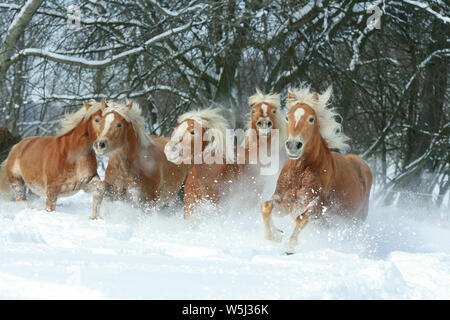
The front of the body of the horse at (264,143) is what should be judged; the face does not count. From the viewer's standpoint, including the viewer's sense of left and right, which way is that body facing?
facing the viewer

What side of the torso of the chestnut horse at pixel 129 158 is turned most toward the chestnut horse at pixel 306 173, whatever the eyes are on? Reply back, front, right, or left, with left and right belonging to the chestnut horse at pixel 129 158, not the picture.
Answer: left

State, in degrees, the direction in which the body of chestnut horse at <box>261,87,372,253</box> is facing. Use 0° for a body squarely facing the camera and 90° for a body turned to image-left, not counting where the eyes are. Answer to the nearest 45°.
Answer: approximately 45°

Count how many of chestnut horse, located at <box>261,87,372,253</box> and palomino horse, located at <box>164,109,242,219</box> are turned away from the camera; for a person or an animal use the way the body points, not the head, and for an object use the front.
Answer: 0

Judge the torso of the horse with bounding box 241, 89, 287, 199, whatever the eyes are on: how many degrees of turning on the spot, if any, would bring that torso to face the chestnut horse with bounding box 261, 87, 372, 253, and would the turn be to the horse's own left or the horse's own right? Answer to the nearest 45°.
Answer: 0° — it already faces it

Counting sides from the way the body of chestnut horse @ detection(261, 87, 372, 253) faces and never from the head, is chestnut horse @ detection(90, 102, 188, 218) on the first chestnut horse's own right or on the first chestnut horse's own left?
on the first chestnut horse's own right

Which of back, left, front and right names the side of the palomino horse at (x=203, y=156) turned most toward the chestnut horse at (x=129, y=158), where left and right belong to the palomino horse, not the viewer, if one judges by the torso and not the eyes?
right

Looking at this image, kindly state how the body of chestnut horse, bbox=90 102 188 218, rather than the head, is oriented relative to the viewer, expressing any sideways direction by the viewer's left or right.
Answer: facing the viewer and to the left of the viewer

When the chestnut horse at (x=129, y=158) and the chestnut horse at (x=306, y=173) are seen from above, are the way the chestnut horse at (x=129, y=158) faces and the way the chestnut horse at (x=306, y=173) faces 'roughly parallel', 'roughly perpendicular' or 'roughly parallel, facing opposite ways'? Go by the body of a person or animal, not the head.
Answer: roughly parallel

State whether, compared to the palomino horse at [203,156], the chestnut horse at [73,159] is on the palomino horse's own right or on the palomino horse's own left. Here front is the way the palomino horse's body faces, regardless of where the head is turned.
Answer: on the palomino horse's own right

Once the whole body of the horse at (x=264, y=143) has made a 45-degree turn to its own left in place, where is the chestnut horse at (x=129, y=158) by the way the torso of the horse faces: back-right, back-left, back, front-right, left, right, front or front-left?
back-right

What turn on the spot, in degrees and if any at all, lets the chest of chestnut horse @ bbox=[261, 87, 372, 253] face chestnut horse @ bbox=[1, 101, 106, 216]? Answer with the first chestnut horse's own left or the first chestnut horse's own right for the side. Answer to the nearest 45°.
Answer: approximately 45° to the first chestnut horse's own right

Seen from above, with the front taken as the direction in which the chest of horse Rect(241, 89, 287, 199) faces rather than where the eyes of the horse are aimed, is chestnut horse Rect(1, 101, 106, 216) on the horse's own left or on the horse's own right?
on the horse's own right

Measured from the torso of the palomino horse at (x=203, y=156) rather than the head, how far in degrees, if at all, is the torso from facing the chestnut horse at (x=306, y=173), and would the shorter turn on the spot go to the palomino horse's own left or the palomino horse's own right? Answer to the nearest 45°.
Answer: approximately 90° to the palomino horse's own left

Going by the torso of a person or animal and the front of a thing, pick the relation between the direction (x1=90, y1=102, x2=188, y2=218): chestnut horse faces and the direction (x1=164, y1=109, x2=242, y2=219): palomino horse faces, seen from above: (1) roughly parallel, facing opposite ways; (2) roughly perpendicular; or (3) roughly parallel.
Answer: roughly parallel

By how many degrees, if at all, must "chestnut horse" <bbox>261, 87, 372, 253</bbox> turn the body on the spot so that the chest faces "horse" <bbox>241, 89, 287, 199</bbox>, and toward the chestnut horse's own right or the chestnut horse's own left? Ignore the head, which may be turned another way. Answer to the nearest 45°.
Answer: approximately 135° to the chestnut horse's own right

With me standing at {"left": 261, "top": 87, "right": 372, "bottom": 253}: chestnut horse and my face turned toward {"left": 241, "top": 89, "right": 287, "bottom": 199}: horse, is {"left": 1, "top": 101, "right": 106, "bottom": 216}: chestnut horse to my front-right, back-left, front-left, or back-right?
front-left

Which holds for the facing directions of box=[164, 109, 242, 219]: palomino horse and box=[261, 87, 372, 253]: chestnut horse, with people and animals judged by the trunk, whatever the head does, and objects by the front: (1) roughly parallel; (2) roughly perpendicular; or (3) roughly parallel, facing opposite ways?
roughly parallel
